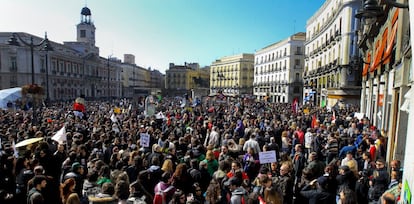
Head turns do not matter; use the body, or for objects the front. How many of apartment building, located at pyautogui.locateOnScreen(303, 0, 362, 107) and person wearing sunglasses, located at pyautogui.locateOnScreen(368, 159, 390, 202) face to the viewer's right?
0

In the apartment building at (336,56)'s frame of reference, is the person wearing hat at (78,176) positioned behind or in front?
in front

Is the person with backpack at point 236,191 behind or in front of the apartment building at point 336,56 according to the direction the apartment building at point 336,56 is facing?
in front

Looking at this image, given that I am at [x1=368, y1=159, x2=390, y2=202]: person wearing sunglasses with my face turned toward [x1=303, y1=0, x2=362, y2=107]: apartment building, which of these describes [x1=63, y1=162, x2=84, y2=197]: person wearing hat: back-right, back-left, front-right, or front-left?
back-left

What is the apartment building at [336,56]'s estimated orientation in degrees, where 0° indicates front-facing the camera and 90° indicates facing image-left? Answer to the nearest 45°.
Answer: approximately 45°

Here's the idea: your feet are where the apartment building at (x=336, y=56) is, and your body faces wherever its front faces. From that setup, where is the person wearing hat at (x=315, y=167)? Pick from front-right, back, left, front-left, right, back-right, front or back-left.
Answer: front-left

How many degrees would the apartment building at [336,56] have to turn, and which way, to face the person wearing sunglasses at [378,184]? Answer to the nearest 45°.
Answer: approximately 45° to its left

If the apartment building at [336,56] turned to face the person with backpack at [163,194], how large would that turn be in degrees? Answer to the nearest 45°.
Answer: approximately 45° to its left
